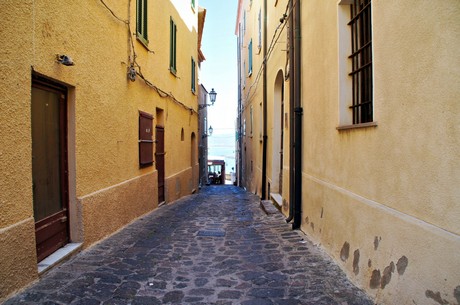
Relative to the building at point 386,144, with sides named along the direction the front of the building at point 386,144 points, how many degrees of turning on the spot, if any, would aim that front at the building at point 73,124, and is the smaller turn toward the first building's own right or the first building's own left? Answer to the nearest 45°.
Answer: approximately 45° to the first building's own right

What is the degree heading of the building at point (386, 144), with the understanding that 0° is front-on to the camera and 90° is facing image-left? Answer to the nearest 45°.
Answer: approximately 45°

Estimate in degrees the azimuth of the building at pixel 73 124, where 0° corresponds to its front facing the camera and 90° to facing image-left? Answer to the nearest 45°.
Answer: approximately 315°
